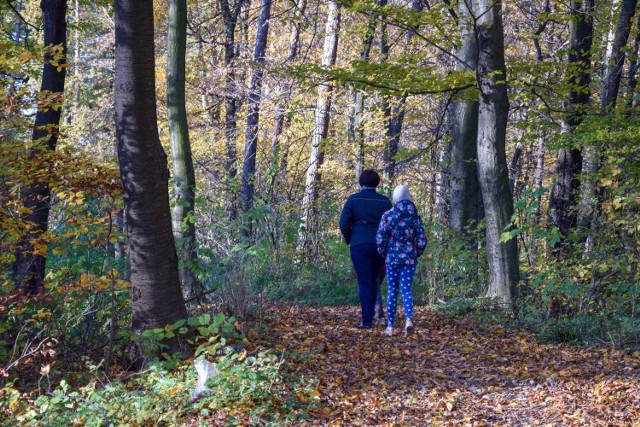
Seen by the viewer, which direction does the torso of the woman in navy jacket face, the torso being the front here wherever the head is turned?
away from the camera

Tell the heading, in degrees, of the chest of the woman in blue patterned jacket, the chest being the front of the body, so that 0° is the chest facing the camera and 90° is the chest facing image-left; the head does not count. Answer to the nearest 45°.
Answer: approximately 180°

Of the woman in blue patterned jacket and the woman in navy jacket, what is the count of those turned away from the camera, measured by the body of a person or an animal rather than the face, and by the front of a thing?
2

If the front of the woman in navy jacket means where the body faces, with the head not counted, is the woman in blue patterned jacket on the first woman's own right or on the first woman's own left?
on the first woman's own right

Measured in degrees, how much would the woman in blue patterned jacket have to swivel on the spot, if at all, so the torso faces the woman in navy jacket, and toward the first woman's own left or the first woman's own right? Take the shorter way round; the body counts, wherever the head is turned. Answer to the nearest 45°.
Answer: approximately 45° to the first woman's own left

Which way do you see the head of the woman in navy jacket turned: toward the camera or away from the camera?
away from the camera
